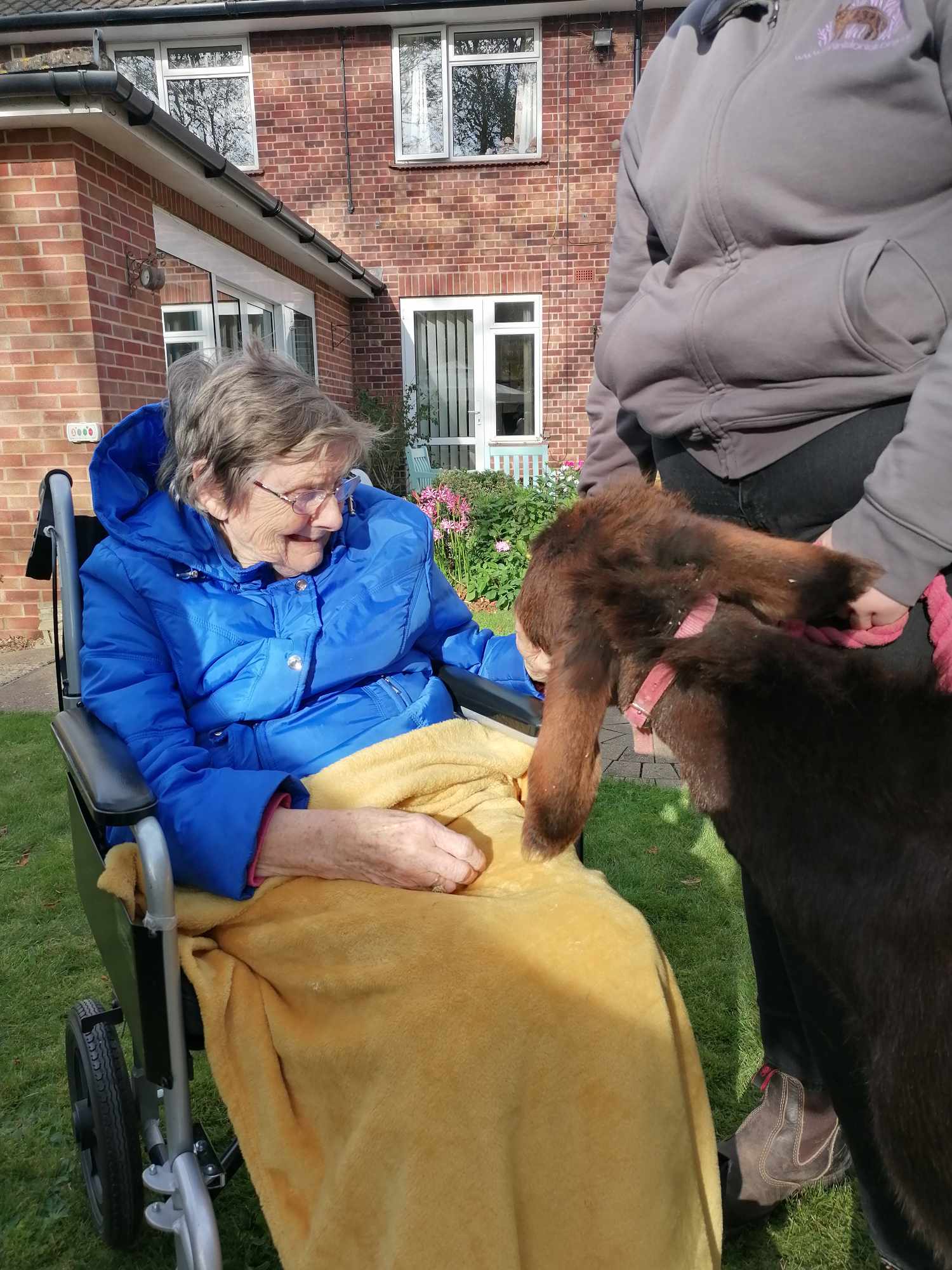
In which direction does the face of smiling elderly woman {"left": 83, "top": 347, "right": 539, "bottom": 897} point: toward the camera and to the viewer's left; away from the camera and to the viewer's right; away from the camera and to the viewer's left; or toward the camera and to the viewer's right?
toward the camera and to the viewer's right

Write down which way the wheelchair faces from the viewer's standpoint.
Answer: facing the viewer and to the right of the viewer

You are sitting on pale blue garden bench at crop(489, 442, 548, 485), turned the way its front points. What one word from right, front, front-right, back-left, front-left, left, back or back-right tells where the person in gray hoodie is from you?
front

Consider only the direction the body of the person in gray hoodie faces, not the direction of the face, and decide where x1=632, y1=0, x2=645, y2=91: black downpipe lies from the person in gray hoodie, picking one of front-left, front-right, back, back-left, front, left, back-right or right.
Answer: back-right

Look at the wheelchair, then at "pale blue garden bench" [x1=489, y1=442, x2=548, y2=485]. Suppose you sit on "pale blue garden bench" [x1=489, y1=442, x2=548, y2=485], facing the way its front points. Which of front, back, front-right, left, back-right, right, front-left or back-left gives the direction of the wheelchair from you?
front

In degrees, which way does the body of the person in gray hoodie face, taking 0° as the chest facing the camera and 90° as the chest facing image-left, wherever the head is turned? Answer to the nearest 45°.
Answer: approximately 45°

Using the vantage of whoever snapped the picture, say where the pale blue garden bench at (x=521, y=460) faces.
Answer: facing the viewer

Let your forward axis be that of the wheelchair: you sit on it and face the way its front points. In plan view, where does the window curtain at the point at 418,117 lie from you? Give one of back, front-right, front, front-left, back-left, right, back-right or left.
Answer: back-left

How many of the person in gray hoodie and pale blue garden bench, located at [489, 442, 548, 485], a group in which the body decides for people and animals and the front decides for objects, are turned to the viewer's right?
0

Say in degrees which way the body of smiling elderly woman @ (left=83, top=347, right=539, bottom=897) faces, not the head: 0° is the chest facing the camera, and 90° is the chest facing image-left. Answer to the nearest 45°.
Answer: approximately 315°

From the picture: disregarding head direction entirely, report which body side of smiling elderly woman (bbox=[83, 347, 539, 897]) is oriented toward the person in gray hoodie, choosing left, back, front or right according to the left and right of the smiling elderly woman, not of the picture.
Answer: left

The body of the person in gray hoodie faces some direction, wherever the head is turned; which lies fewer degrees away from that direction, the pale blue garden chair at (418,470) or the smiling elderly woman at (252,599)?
the smiling elderly woman
